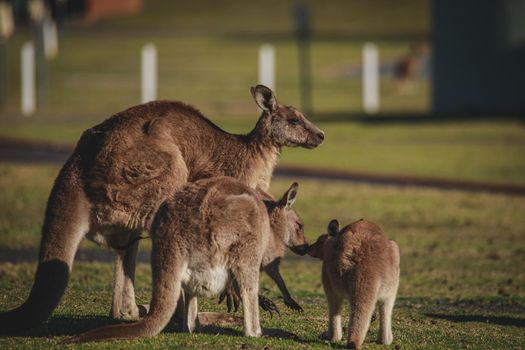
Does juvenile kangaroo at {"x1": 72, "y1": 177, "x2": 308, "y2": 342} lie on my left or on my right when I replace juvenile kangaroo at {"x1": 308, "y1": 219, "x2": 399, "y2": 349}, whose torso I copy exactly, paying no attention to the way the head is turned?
on my left

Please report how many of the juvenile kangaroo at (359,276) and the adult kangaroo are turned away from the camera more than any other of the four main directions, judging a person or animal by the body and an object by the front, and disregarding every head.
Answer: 1

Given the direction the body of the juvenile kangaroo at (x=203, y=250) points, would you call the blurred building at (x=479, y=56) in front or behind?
in front

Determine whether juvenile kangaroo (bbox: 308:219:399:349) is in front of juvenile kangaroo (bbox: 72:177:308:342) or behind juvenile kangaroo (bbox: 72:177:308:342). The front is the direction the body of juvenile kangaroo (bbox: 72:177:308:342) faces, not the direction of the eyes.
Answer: in front

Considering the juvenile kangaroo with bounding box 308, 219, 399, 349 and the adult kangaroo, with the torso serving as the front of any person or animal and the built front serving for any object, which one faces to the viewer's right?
the adult kangaroo

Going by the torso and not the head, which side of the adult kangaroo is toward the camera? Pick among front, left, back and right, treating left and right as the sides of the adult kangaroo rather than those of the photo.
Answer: right

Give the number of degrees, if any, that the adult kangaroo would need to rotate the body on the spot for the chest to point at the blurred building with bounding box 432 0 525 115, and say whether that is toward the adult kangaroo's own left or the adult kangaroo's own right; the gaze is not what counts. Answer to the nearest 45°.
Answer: approximately 45° to the adult kangaroo's own left

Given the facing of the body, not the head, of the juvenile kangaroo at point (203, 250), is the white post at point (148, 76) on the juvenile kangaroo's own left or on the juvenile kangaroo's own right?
on the juvenile kangaroo's own left

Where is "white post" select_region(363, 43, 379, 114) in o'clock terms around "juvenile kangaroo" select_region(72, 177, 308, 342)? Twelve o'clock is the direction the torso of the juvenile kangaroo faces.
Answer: The white post is roughly at 11 o'clock from the juvenile kangaroo.

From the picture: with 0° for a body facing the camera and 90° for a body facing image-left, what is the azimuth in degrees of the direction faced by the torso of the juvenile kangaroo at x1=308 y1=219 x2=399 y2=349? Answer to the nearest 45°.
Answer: approximately 180°

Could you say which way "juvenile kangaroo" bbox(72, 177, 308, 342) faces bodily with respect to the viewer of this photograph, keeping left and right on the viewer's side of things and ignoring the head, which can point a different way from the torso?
facing away from the viewer and to the right of the viewer

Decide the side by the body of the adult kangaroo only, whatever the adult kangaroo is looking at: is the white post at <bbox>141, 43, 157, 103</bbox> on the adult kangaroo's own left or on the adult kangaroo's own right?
on the adult kangaroo's own left
